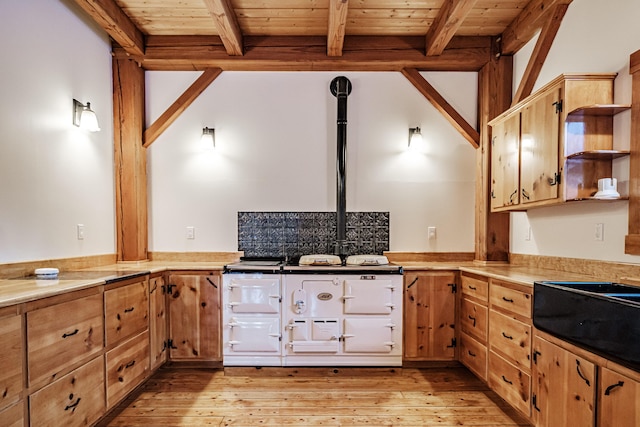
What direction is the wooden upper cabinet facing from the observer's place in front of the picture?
facing the viewer and to the left of the viewer

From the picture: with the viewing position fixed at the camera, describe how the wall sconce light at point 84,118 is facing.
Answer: facing the viewer and to the right of the viewer

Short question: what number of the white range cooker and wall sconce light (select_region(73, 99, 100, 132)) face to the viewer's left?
0

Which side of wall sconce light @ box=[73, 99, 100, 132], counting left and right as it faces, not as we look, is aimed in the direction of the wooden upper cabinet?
front

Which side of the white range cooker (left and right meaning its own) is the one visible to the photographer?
front

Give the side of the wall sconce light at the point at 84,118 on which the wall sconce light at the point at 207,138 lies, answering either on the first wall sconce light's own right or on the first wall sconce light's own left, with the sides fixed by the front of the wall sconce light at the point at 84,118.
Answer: on the first wall sconce light's own left
